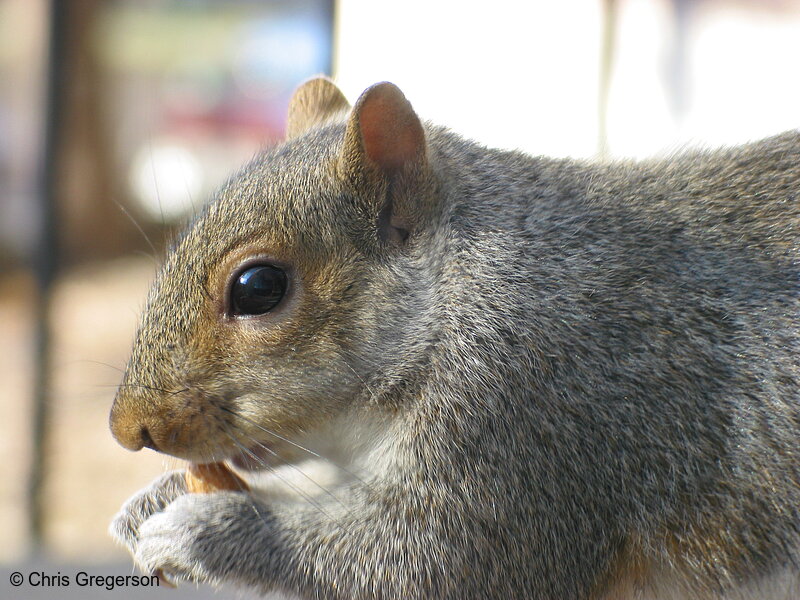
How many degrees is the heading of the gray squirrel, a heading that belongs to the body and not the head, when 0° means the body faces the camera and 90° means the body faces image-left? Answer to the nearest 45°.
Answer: approximately 90°
